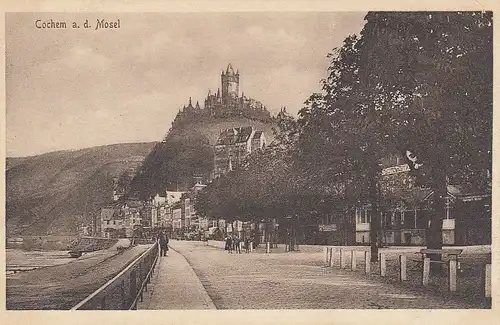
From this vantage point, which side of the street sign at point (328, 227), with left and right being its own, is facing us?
front
